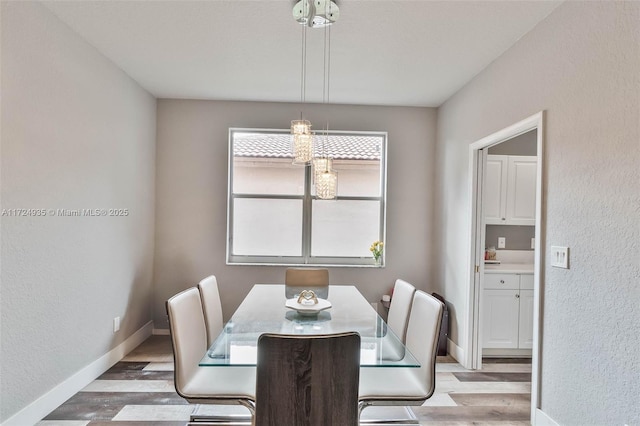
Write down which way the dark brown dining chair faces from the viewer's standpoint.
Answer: facing away from the viewer

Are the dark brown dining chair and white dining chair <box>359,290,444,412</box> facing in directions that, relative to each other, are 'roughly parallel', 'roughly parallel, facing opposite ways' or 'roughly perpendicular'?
roughly perpendicular

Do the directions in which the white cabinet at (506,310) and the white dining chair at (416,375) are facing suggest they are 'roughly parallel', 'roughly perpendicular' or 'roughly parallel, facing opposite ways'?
roughly perpendicular

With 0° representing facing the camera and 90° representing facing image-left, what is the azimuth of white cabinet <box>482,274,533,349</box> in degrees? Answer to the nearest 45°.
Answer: approximately 0°

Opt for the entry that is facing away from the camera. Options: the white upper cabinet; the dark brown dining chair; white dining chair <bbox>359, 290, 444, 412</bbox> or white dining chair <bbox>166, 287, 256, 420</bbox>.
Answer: the dark brown dining chair

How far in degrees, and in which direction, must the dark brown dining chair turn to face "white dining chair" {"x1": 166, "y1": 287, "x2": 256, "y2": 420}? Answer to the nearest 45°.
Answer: approximately 45° to its left

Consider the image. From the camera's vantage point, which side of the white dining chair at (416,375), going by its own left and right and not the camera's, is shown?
left

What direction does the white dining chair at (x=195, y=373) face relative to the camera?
to the viewer's right

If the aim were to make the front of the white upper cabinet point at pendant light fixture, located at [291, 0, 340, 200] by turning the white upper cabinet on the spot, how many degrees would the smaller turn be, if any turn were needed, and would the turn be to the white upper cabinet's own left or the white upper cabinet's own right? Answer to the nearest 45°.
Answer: approximately 45° to the white upper cabinet's own right

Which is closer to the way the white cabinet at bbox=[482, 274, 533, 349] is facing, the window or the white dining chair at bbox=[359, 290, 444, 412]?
the white dining chair

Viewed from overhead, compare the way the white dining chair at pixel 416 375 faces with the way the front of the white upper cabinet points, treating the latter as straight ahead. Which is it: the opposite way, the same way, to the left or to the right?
to the right
